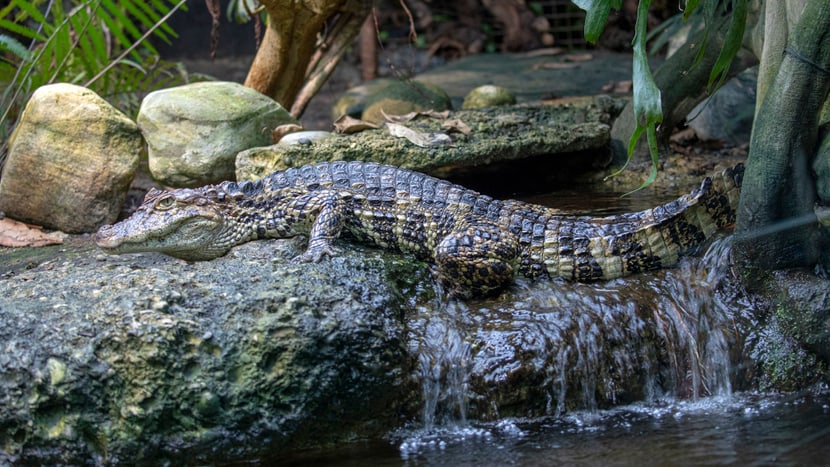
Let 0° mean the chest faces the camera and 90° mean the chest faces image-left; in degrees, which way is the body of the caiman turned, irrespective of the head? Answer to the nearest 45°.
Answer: approximately 90°

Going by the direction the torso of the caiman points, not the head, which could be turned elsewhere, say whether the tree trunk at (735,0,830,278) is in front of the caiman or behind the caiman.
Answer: behind

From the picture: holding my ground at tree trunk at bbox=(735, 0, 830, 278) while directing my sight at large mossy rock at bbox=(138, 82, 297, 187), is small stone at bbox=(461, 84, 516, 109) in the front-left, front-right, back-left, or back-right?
front-right

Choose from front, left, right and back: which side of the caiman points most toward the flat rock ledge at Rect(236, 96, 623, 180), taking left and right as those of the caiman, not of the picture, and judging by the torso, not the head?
right

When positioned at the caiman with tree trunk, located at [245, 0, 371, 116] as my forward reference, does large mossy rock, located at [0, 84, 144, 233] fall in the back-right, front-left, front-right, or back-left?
front-left

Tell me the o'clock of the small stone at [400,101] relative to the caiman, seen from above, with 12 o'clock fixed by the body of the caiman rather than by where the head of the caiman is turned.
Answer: The small stone is roughly at 3 o'clock from the caiman.

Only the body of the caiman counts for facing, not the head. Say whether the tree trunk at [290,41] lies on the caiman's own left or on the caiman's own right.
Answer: on the caiman's own right

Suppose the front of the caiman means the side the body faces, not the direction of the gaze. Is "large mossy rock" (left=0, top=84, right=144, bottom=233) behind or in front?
in front

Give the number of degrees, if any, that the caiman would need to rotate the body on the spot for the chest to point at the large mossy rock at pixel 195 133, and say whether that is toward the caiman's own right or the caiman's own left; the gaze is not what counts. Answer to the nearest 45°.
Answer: approximately 45° to the caiman's own right

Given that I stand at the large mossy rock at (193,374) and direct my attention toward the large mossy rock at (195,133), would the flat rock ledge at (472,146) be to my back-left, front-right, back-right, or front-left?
front-right

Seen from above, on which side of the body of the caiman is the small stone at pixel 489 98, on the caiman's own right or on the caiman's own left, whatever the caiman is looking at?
on the caiman's own right
